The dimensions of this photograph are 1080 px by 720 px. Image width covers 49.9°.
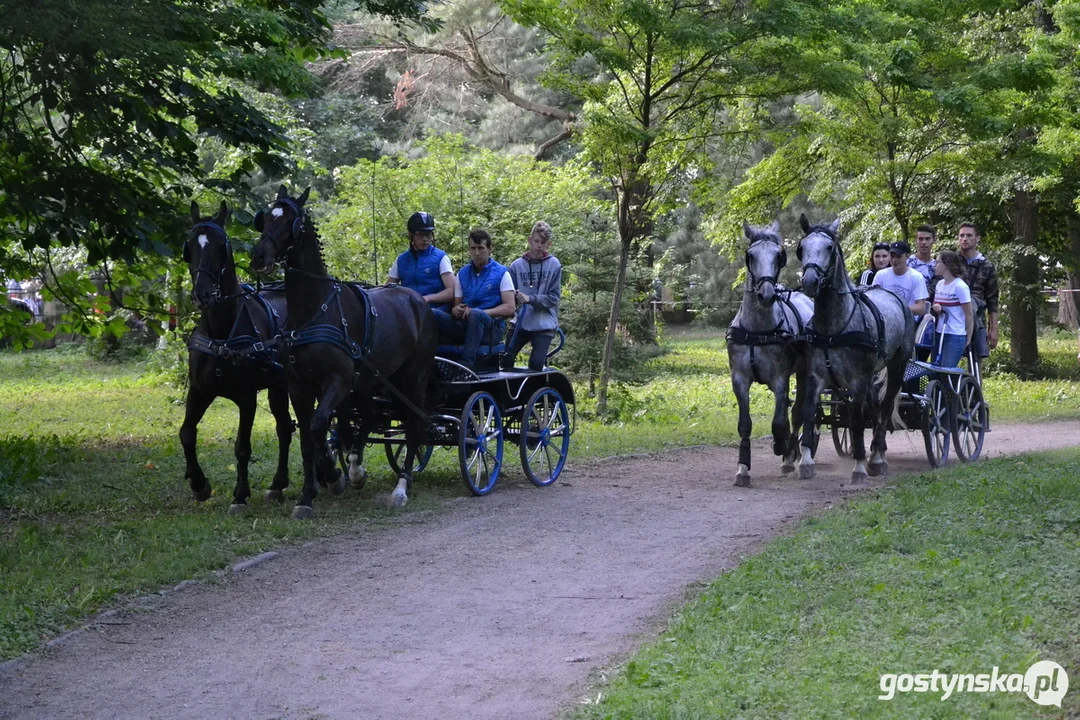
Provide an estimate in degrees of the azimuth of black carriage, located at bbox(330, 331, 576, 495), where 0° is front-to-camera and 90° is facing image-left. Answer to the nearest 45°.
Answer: approximately 45°

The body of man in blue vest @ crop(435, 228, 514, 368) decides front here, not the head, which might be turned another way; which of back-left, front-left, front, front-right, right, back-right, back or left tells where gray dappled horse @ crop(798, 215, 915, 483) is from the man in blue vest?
back-left

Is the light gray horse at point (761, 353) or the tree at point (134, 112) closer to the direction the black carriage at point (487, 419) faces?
the tree

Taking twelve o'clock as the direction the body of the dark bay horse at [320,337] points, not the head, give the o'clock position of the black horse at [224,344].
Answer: The black horse is roughly at 2 o'clock from the dark bay horse.
